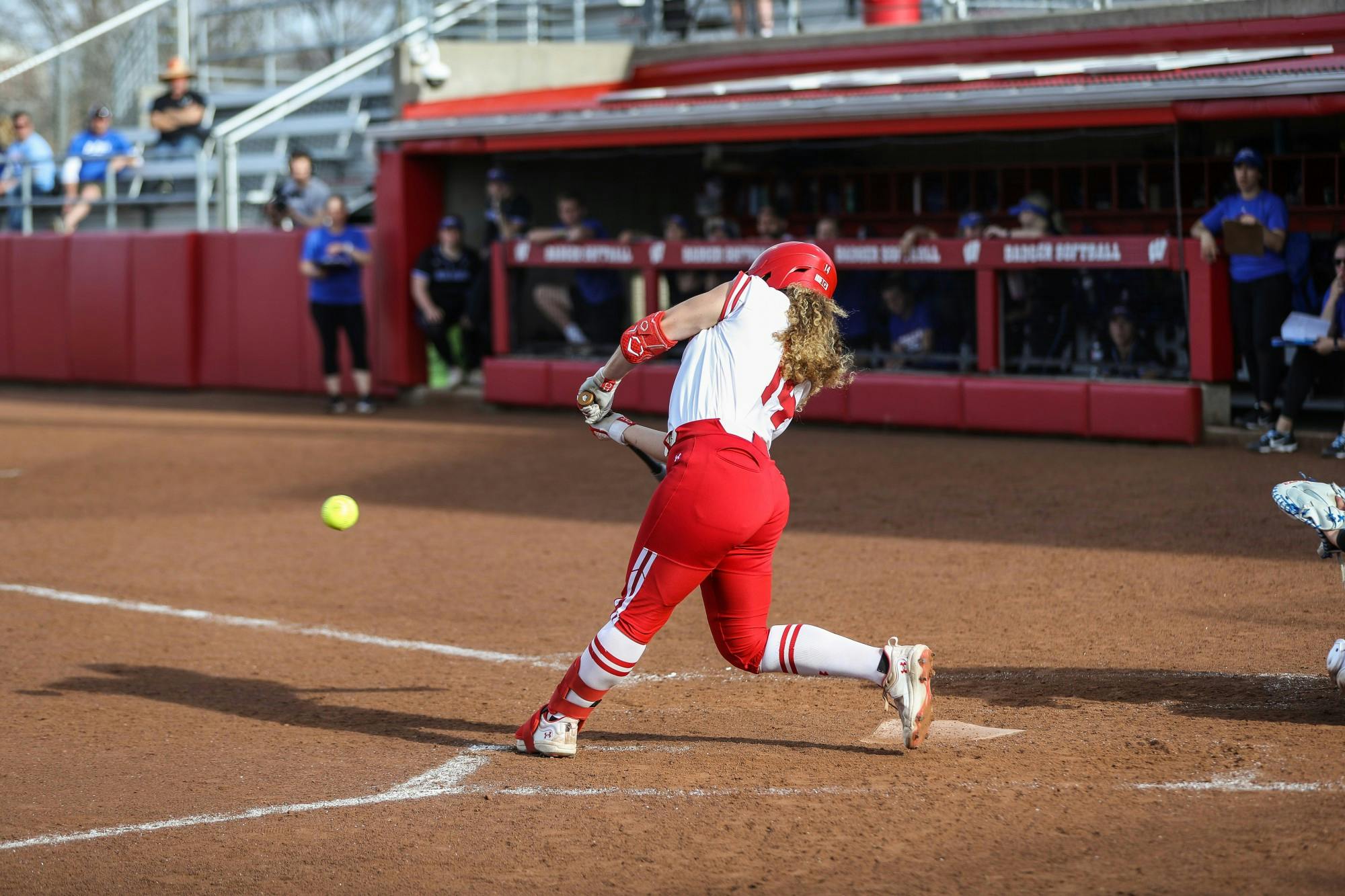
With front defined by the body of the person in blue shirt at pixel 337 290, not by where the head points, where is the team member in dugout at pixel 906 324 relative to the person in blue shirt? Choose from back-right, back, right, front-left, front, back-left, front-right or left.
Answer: front-left

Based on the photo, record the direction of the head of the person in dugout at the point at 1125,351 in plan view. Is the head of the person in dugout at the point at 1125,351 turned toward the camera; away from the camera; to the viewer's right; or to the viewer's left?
toward the camera

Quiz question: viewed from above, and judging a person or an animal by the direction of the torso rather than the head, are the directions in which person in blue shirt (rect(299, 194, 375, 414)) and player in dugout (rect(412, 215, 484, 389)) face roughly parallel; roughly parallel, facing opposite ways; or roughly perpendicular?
roughly parallel

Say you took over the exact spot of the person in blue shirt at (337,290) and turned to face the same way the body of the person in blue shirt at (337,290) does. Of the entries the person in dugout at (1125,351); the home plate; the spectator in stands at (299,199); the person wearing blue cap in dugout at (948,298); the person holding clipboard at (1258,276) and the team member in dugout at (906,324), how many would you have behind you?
1

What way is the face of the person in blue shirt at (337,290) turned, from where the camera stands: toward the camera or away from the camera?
toward the camera

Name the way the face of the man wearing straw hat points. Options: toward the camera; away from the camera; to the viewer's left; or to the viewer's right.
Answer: toward the camera

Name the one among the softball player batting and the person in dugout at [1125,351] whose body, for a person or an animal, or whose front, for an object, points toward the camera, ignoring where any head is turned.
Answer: the person in dugout

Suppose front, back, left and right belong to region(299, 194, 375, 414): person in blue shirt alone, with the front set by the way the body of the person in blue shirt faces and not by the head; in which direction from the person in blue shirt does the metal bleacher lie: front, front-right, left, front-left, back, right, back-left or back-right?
back

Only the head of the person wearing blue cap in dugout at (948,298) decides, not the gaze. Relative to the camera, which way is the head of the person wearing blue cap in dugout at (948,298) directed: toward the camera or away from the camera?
toward the camera

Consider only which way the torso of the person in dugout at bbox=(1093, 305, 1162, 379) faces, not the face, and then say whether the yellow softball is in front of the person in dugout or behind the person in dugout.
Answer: in front

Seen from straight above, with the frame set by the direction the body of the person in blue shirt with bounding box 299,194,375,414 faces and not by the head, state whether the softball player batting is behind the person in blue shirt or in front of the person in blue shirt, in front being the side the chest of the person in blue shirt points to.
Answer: in front

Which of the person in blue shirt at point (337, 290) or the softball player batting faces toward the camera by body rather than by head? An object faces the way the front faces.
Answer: the person in blue shirt

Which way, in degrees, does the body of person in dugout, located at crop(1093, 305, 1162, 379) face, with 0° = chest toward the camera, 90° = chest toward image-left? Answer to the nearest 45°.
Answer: approximately 0°

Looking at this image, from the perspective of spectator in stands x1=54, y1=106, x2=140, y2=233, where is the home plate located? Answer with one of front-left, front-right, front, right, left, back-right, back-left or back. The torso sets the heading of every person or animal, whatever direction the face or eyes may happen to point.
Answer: front

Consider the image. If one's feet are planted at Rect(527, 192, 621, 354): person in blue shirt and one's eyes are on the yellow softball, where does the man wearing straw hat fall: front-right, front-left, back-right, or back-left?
back-right

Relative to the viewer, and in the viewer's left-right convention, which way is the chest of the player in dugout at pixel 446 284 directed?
facing the viewer

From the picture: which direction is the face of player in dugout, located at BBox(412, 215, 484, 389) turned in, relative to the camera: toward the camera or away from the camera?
toward the camera

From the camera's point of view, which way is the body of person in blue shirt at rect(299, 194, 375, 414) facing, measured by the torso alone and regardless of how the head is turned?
toward the camera
